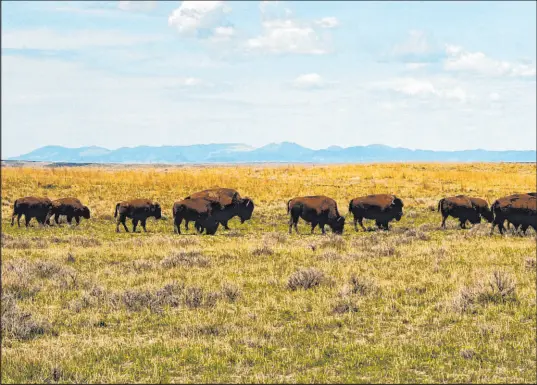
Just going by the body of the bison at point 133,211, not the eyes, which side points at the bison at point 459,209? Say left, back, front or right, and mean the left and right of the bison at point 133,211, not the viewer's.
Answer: front

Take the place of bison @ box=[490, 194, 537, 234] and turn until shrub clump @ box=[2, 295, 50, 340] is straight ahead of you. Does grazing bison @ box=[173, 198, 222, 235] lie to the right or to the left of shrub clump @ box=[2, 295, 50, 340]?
right

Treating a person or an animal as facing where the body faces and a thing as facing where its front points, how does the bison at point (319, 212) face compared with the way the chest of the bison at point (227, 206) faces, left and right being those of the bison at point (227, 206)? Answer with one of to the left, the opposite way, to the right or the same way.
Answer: the same way

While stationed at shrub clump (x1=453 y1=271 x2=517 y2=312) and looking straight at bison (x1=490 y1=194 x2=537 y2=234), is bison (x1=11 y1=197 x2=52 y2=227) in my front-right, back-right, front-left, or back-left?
front-left

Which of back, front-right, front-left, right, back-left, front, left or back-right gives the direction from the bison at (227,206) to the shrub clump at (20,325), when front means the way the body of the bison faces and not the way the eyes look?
right

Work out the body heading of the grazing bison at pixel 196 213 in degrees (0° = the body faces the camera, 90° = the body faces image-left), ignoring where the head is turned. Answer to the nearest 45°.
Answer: approximately 270°

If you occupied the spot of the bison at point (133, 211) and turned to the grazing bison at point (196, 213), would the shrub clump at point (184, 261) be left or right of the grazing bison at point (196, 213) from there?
right

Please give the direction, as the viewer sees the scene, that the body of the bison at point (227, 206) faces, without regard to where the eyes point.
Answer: to the viewer's right

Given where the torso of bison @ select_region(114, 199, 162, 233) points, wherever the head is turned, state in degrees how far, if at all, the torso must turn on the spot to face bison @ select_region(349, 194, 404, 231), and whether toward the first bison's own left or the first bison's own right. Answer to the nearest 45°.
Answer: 0° — it already faces it

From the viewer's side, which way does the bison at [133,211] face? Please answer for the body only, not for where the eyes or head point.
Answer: to the viewer's right

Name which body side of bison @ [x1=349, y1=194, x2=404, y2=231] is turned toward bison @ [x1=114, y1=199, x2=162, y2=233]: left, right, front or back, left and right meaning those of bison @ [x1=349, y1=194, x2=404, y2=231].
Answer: back

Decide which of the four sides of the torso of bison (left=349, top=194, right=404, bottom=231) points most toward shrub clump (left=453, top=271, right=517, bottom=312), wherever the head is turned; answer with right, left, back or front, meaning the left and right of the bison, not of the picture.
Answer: right

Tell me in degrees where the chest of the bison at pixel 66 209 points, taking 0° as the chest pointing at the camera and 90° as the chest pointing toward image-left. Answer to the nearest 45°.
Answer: approximately 270°

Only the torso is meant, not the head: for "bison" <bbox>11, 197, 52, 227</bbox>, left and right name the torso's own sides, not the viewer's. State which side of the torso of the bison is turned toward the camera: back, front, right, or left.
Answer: right

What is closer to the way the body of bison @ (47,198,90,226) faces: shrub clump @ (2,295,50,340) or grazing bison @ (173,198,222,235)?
the grazing bison
